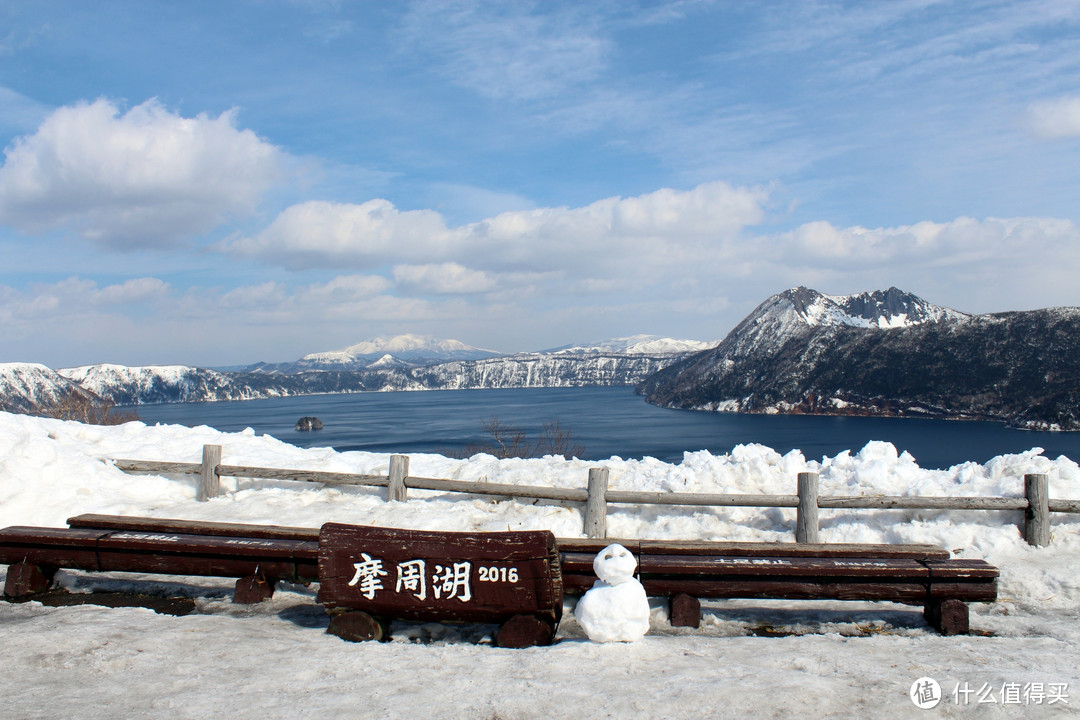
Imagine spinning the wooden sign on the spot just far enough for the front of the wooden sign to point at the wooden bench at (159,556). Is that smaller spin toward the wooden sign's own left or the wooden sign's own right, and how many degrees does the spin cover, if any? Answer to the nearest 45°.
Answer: approximately 135° to the wooden sign's own right

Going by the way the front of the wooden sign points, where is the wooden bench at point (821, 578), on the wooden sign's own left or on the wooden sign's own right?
on the wooden sign's own left

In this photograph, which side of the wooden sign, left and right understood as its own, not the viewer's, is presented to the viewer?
front
